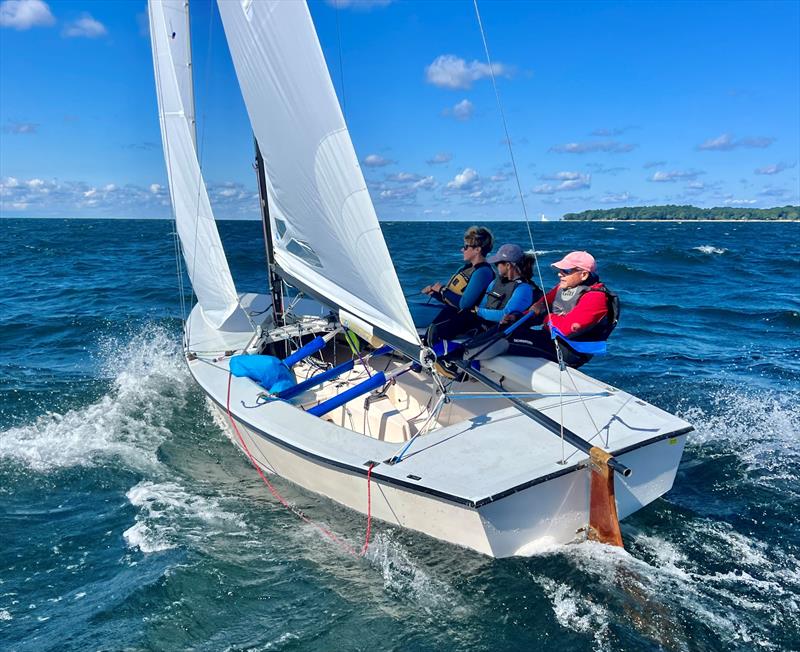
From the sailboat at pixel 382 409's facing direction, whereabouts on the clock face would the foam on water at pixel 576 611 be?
The foam on water is roughly at 6 o'clock from the sailboat.

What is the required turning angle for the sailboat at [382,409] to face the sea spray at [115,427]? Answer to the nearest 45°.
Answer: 0° — it already faces it

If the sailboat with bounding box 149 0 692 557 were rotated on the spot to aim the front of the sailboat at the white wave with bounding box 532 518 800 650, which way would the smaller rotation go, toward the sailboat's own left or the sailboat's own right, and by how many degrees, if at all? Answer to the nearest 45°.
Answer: approximately 180°

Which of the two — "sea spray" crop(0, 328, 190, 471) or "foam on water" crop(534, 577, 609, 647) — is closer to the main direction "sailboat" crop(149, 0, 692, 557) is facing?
the sea spray

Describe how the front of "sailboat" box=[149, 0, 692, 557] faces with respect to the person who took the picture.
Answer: facing away from the viewer and to the left of the viewer

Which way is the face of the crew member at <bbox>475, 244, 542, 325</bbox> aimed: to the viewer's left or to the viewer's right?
to the viewer's left

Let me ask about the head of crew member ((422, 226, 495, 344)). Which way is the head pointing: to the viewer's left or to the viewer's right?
to the viewer's left
